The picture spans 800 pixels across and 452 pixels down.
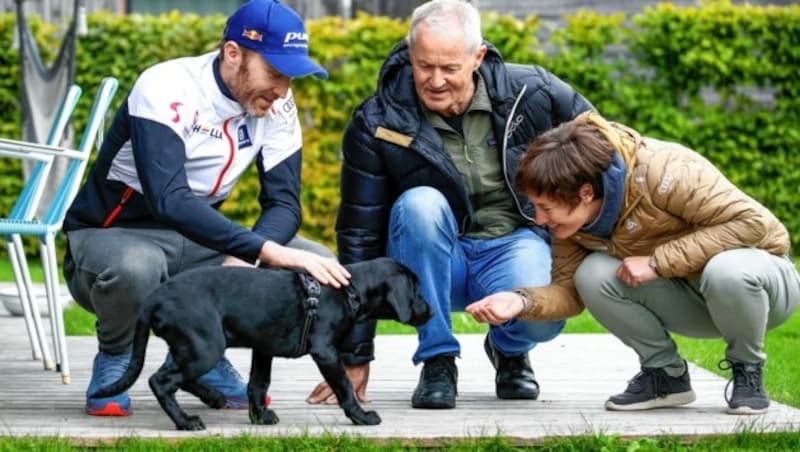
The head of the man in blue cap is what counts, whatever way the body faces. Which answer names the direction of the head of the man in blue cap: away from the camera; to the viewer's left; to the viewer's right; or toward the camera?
to the viewer's right

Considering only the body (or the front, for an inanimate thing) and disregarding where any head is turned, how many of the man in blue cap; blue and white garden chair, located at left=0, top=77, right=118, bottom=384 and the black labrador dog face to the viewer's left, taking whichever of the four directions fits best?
1

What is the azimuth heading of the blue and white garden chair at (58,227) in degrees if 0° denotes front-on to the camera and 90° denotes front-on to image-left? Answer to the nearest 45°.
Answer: approximately 90°

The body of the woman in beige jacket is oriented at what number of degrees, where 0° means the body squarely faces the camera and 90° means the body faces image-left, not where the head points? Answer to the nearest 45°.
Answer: approximately 45°

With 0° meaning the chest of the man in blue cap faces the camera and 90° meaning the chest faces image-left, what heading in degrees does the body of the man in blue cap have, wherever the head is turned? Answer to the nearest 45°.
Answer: approximately 315°

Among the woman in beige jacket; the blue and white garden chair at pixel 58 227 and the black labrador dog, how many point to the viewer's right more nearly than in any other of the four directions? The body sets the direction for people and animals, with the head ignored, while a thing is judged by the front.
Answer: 1

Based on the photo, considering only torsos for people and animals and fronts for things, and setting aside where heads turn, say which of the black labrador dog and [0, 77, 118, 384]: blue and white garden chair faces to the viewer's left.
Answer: the blue and white garden chair

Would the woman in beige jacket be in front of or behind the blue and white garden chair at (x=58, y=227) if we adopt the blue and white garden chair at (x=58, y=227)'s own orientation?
behind

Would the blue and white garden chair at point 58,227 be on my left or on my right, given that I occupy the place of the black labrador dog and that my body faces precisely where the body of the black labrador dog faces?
on my left

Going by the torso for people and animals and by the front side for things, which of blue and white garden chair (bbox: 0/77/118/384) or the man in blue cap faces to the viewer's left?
the blue and white garden chair

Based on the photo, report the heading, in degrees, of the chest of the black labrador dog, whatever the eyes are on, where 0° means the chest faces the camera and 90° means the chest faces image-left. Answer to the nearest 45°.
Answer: approximately 270°

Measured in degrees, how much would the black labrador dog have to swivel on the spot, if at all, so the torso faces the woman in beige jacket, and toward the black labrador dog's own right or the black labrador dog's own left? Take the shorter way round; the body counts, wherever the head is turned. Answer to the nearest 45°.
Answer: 0° — it already faces them

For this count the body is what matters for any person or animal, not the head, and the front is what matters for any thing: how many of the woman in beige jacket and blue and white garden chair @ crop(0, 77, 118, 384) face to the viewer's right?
0
